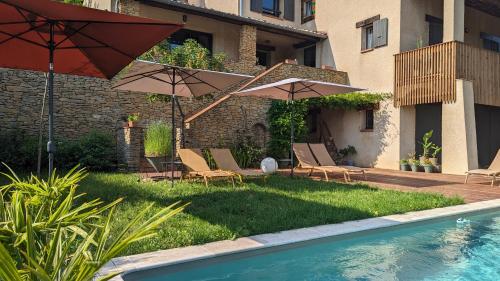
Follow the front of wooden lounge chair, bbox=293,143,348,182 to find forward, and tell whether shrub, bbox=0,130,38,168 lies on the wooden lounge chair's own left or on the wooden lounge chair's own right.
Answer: on the wooden lounge chair's own right

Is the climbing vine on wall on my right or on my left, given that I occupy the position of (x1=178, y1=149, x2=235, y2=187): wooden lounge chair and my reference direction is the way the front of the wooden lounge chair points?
on my left

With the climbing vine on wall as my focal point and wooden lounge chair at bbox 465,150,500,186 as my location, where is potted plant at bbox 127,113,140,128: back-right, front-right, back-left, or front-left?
front-left

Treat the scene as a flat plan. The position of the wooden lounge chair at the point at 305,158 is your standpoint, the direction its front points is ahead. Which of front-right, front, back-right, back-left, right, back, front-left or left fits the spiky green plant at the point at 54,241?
front-right

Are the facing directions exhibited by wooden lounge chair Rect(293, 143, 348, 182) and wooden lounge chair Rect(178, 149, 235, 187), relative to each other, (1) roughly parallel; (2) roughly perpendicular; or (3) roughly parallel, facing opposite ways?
roughly parallel

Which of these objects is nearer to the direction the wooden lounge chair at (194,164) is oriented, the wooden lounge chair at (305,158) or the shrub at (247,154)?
the wooden lounge chair

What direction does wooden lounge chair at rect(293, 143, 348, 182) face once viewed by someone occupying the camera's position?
facing the viewer and to the right of the viewer

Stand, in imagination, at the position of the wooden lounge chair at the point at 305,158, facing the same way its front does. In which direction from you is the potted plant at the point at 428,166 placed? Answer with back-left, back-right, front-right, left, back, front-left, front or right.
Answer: left

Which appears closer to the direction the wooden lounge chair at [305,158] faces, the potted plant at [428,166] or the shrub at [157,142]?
the potted plant

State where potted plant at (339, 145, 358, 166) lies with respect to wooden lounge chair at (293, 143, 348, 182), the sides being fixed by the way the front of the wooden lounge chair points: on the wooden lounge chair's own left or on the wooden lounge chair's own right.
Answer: on the wooden lounge chair's own left

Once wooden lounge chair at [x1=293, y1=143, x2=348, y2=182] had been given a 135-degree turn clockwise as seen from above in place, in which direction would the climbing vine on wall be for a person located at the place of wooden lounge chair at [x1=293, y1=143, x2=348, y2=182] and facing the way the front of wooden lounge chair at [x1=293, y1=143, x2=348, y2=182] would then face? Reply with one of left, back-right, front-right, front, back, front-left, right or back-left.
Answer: right

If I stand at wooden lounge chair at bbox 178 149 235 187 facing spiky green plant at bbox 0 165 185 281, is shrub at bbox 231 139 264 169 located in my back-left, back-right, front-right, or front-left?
back-left

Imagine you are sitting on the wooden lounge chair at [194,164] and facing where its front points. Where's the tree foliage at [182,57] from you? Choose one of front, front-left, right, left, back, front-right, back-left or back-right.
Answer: back-left

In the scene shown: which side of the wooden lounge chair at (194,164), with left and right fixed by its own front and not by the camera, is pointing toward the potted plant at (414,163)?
left
